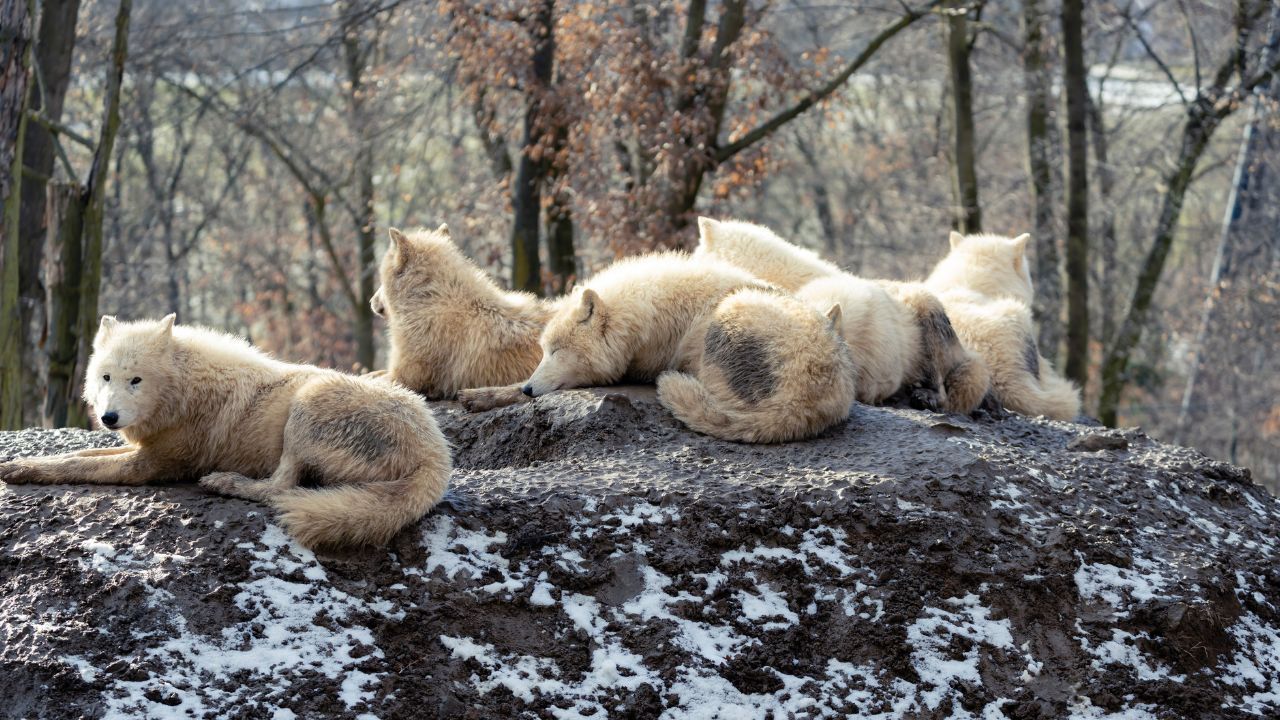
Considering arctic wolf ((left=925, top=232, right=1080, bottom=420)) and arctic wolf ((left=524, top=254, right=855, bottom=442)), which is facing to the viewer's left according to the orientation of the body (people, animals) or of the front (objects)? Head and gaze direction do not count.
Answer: arctic wolf ((left=524, top=254, right=855, bottom=442))

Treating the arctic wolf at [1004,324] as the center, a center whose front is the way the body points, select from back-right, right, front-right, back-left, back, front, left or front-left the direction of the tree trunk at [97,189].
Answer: left

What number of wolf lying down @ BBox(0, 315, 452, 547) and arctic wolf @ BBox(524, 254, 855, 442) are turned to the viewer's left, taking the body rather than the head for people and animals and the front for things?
2

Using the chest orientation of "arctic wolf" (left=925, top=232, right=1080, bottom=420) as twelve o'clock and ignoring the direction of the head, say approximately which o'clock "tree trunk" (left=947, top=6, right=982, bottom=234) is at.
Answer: The tree trunk is roughly at 12 o'clock from the arctic wolf.

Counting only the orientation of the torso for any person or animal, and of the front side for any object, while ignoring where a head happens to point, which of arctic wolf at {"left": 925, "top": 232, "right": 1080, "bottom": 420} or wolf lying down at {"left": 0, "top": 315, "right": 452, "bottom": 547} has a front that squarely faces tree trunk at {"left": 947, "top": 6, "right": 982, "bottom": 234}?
the arctic wolf

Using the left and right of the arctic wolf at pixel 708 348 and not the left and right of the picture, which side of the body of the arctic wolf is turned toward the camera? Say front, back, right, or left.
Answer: left

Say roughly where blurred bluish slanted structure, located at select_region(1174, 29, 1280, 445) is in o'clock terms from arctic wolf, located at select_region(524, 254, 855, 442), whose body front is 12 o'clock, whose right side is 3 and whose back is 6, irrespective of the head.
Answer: The blurred bluish slanted structure is roughly at 4 o'clock from the arctic wolf.

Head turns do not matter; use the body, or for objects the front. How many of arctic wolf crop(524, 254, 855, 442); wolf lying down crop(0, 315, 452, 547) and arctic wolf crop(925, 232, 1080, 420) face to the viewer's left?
2

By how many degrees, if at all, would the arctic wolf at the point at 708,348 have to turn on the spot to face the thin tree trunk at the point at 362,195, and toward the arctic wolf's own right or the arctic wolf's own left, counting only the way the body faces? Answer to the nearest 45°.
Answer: approximately 90° to the arctic wolf's own right

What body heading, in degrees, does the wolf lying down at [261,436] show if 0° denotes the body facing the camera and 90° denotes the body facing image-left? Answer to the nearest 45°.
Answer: approximately 90°

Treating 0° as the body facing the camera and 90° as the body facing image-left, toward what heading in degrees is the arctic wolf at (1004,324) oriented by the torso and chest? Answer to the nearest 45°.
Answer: approximately 180°
